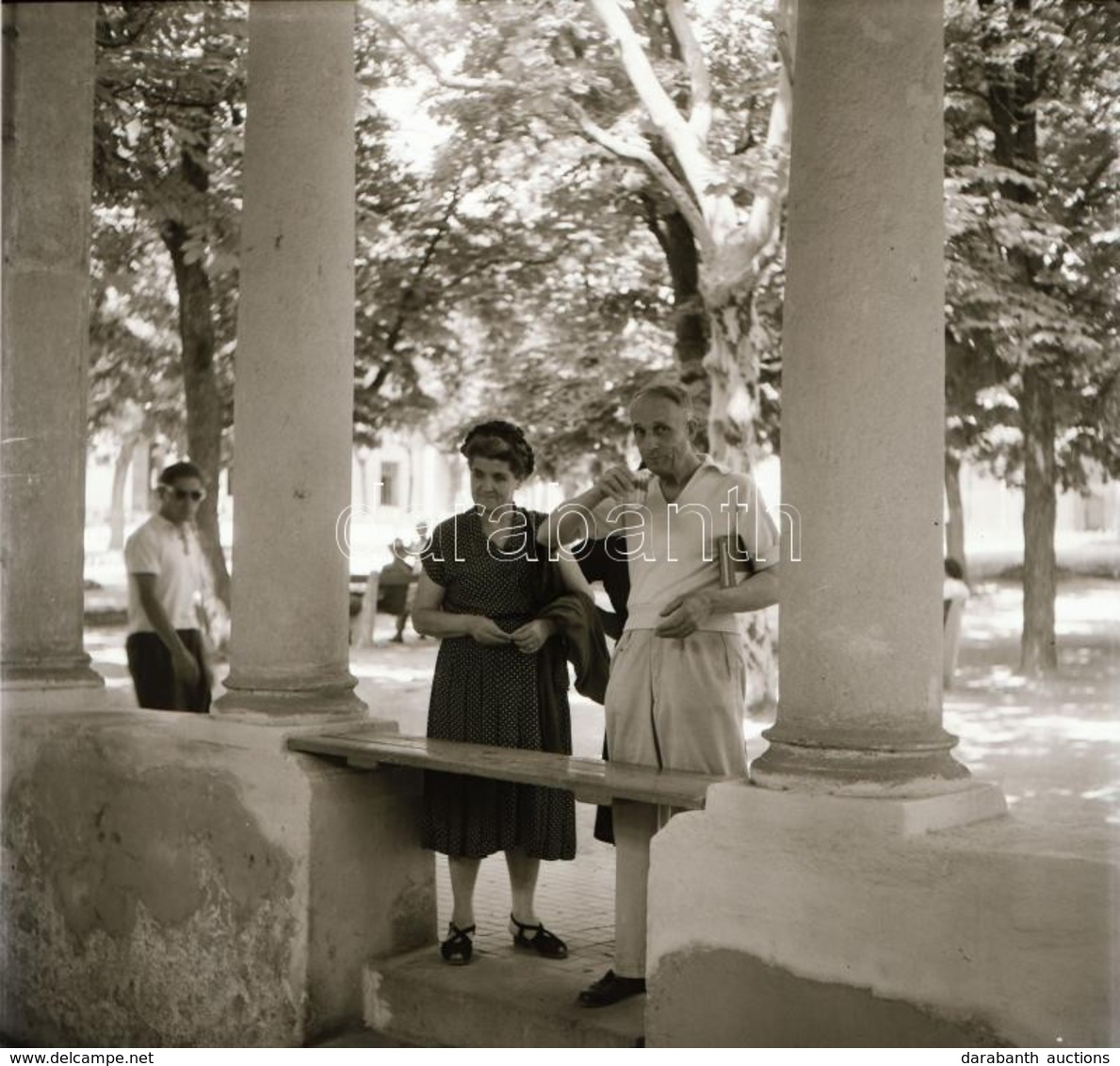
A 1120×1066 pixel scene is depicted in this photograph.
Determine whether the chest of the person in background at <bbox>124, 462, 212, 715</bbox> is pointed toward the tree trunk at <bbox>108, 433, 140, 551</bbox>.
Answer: no

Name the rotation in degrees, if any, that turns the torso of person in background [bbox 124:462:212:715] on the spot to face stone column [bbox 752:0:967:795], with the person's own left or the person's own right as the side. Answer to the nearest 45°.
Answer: approximately 45° to the person's own right

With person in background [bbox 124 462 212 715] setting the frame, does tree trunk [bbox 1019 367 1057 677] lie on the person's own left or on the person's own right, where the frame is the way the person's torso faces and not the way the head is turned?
on the person's own left

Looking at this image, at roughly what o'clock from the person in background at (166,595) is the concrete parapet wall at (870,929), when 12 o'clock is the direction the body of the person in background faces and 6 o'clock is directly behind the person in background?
The concrete parapet wall is roughly at 1 o'clock from the person in background.

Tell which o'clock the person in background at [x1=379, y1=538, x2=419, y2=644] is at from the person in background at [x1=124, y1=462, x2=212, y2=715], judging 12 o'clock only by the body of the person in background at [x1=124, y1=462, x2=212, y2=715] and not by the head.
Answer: the person in background at [x1=379, y1=538, x2=419, y2=644] is roughly at 8 o'clock from the person in background at [x1=124, y1=462, x2=212, y2=715].

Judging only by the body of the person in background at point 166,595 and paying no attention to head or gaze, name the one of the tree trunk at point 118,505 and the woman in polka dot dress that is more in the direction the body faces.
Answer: the woman in polka dot dress

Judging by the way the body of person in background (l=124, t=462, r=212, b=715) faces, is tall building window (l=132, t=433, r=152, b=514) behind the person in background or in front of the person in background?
behind

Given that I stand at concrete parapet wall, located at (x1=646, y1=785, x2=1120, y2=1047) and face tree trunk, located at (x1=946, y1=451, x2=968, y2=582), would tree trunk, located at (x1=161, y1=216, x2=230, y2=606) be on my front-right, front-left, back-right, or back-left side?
front-left

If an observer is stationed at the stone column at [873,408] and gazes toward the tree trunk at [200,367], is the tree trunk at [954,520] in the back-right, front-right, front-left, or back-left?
front-right

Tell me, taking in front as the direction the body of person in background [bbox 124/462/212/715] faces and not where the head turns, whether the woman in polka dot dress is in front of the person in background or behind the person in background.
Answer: in front

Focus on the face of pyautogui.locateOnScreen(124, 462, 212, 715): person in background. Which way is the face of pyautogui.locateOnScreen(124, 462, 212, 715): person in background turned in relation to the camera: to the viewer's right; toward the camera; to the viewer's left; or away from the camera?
toward the camera

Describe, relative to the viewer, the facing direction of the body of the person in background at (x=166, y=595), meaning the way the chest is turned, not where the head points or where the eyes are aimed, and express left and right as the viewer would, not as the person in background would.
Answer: facing the viewer and to the right of the viewer
